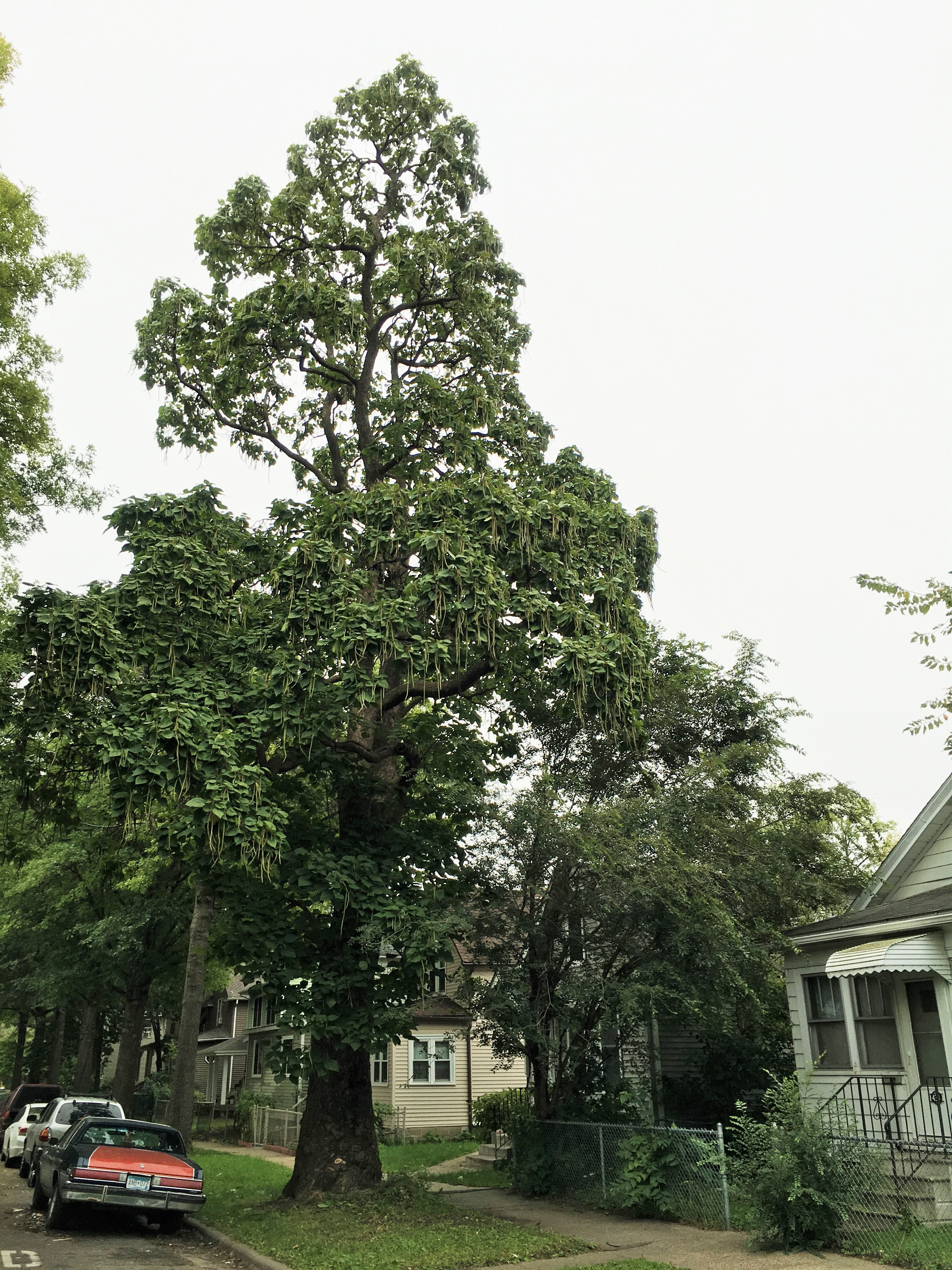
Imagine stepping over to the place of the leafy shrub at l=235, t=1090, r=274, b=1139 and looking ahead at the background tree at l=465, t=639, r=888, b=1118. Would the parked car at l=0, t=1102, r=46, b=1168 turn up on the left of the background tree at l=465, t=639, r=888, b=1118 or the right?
right

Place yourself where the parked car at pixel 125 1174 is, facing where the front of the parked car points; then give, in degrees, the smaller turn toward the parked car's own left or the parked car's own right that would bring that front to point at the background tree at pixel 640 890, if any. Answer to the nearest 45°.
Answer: approximately 90° to the parked car's own right

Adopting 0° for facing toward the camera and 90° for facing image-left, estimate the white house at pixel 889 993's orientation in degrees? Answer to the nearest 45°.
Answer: approximately 45°

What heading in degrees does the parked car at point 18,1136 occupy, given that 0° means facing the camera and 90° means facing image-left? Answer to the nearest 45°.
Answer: approximately 180°

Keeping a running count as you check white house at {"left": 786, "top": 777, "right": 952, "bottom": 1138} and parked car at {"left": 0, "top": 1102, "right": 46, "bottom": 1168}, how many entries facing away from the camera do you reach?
1

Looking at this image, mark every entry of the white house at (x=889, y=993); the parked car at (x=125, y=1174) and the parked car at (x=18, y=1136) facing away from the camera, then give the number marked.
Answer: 2

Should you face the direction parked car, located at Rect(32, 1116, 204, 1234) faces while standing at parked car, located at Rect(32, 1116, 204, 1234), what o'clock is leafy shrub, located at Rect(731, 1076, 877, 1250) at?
The leafy shrub is roughly at 4 o'clock from the parked car.

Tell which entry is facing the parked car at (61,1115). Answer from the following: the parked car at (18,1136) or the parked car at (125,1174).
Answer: the parked car at (125,1174)

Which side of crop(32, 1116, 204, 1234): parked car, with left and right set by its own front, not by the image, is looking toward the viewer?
back

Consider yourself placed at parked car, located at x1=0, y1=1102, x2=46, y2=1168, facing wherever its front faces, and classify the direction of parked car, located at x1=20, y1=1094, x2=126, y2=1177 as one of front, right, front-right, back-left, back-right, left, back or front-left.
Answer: back

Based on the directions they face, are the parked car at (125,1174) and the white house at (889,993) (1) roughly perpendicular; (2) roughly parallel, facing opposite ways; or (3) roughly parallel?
roughly perpendicular

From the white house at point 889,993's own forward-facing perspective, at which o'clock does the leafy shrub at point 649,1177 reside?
The leafy shrub is roughly at 1 o'clock from the white house.

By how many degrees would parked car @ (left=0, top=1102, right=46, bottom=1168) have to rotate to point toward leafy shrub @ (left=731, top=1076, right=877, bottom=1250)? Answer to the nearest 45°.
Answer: approximately 135° to its right

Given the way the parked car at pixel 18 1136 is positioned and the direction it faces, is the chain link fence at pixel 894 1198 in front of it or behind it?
behind
